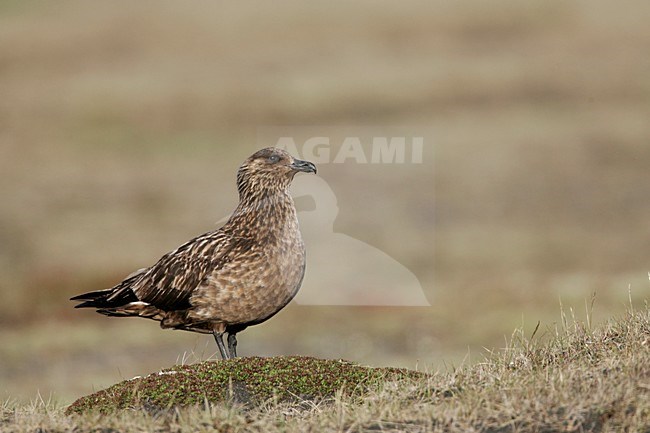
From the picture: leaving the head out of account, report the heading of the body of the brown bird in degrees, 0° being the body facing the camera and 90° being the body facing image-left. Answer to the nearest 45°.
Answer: approximately 270°
